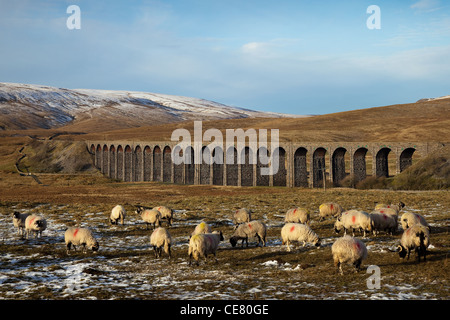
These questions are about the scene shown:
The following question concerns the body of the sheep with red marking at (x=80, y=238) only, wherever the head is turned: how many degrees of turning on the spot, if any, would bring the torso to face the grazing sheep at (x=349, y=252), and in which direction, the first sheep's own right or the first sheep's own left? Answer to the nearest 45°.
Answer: approximately 45° to the first sheep's own right

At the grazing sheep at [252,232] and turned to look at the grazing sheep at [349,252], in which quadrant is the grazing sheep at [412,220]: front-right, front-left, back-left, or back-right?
front-left

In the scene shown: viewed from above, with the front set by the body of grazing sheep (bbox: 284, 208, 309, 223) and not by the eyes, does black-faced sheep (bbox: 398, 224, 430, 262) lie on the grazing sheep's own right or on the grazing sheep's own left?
on the grazing sheep's own left

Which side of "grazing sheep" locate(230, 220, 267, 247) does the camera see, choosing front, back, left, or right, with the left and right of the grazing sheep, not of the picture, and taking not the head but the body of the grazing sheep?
left

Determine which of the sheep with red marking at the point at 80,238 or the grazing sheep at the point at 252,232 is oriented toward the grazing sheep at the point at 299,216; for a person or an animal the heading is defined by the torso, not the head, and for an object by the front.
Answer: the sheep with red marking

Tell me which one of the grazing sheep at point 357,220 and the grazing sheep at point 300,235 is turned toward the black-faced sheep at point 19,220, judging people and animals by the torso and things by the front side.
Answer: the grazing sheep at point 357,220

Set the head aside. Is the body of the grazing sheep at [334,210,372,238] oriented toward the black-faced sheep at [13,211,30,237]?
yes

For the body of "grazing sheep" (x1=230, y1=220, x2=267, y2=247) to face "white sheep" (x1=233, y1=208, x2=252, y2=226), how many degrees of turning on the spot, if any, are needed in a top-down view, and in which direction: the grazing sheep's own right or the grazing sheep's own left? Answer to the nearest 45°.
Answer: approximately 90° to the grazing sheep's own right

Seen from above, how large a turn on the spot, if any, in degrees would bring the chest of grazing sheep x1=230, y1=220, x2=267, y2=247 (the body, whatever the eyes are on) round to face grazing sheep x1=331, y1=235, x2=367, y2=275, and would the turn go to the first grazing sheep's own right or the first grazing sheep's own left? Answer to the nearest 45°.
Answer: approximately 135° to the first grazing sheep's own left

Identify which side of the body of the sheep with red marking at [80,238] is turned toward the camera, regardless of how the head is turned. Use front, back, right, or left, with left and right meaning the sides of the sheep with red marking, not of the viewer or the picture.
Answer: right

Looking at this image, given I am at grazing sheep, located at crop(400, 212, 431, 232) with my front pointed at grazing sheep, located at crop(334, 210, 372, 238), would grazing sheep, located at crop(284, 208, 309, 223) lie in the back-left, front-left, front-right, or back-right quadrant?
front-right

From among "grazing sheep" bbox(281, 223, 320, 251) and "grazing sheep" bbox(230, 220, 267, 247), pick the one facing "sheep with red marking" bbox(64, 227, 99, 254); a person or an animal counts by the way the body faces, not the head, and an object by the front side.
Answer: "grazing sheep" bbox(230, 220, 267, 247)

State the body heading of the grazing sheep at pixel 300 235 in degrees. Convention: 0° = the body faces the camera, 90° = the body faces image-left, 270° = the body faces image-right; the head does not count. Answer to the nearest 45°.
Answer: approximately 270°

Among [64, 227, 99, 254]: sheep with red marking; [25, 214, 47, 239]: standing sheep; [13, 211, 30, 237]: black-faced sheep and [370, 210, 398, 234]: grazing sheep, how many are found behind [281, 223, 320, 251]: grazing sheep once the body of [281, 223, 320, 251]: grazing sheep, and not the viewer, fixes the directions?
3

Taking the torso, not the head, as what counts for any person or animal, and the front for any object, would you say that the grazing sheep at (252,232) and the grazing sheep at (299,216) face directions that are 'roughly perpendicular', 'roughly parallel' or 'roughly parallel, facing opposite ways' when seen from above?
roughly parallel

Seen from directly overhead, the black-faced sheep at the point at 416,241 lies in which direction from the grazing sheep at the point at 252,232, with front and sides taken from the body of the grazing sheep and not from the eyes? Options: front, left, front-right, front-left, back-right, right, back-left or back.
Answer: back-left

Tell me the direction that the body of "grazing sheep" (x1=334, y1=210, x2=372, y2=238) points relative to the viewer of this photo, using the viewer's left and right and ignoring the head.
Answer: facing to the left of the viewer

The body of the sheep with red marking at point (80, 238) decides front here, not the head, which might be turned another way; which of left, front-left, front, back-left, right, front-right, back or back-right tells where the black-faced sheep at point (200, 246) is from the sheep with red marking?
front-right
